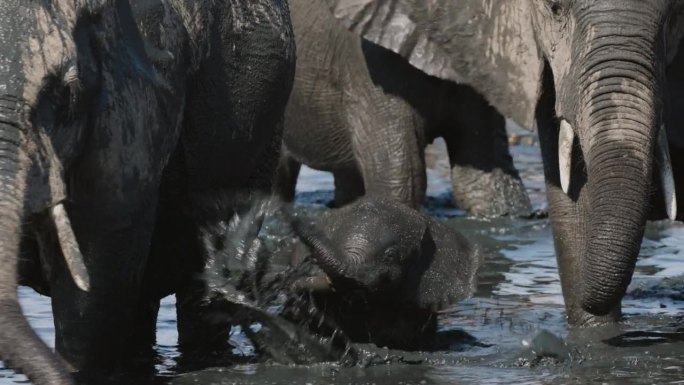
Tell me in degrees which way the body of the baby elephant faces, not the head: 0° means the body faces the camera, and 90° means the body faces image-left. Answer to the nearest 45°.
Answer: approximately 45°

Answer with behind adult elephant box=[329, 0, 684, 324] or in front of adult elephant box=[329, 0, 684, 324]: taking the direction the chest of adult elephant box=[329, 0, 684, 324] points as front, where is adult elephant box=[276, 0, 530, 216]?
behind

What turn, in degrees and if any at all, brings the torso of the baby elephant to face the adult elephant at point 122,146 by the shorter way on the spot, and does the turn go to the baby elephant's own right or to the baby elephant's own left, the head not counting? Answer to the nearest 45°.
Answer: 0° — it already faces it

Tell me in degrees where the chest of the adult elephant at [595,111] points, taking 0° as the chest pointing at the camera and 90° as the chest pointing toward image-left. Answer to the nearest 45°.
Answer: approximately 0°

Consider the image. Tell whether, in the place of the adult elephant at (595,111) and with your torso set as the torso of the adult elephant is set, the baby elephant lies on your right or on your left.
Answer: on your right
